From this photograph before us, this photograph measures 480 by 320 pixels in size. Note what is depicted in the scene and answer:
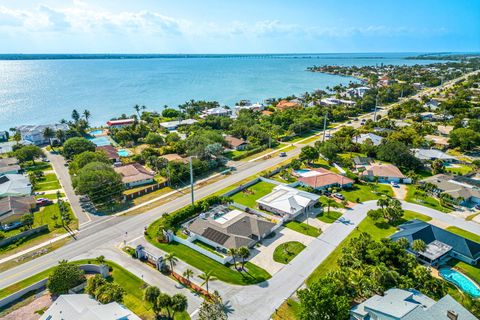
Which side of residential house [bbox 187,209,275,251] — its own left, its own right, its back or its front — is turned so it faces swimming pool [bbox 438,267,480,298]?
front

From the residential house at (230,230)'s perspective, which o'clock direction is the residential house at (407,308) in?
the residential house at (407,308) is roughly at 12 o'clock from the residential house at (230,230).

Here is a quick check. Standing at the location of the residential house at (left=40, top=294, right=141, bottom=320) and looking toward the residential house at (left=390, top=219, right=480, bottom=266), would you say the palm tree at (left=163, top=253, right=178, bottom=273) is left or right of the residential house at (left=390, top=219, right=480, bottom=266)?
left

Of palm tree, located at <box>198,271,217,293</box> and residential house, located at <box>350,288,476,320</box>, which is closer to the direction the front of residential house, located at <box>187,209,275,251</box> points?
the residential house

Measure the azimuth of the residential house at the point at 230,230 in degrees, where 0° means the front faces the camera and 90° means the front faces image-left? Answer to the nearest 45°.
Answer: approximately 315°

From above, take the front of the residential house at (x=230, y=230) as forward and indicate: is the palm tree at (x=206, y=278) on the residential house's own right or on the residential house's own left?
on the residential house's own right

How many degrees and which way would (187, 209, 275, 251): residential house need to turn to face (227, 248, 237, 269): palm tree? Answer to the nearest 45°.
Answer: approximately 45° to its right

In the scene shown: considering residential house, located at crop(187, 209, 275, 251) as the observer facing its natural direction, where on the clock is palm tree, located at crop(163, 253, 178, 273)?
The palm tree is roughly at 3 o'clock from the residential house.

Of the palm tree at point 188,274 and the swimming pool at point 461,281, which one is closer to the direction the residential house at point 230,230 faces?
the swimming pool

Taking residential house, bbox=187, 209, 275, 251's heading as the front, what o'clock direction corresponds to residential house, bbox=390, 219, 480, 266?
residential house, bbox=390, 219, 480, 266 is roughly at 11 o'clock from residential house, bbox=187, 209, 275, 251.

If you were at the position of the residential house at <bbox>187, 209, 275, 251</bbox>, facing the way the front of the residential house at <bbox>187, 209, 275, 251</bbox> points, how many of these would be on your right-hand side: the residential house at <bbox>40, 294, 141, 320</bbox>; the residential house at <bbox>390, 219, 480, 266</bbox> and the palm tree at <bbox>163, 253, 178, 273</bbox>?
2

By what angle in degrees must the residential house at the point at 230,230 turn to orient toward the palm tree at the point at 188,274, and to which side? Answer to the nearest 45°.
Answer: approximately 90° to its right

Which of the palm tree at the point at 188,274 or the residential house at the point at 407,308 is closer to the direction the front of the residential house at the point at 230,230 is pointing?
the residential house

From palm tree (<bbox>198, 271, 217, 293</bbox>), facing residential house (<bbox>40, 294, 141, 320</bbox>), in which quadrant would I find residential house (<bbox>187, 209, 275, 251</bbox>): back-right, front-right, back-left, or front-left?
back-right
